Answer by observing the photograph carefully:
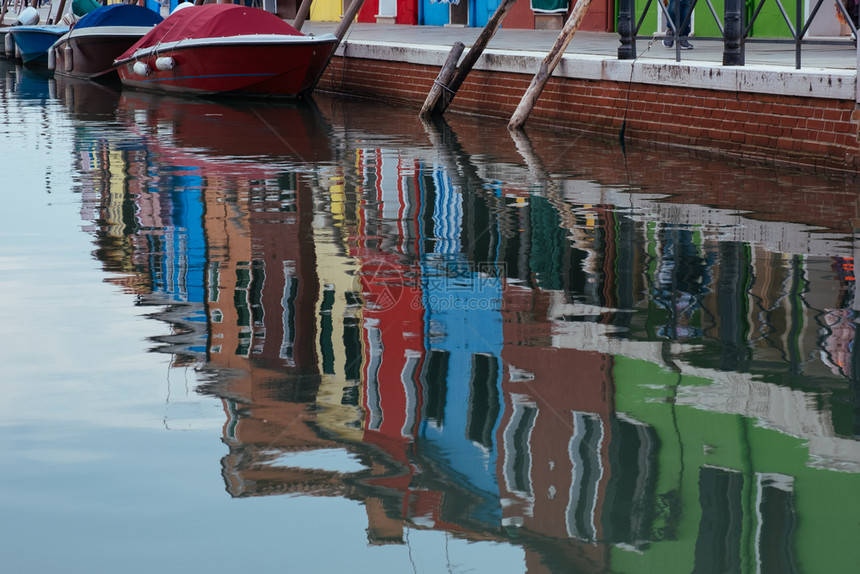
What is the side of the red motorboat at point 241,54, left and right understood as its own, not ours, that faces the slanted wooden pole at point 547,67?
front

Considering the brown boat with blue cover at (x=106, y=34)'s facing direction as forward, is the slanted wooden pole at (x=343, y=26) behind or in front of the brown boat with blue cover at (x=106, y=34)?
in front

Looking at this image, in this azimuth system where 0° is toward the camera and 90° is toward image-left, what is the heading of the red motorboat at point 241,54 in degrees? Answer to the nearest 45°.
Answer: approximately 315°

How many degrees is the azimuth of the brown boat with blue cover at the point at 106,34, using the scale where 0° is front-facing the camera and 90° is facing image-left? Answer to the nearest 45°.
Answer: approximately 315°

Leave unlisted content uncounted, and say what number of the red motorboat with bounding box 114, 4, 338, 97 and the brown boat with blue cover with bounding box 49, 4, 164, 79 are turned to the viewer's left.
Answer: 0

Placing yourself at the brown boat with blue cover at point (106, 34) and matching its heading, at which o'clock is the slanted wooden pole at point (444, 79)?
The slanted wooden pole is roughly at 1 o'clock from the brown boat with blue cover.

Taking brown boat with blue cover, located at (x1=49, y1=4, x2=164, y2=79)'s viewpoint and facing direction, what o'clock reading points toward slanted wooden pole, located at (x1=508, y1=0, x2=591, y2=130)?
The slanted wooden pole is roughly at 1 o'clock from the brown boat with blue cover.

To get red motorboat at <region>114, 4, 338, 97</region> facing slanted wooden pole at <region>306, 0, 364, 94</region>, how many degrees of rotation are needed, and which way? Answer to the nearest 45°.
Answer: approximately 45° to its left
